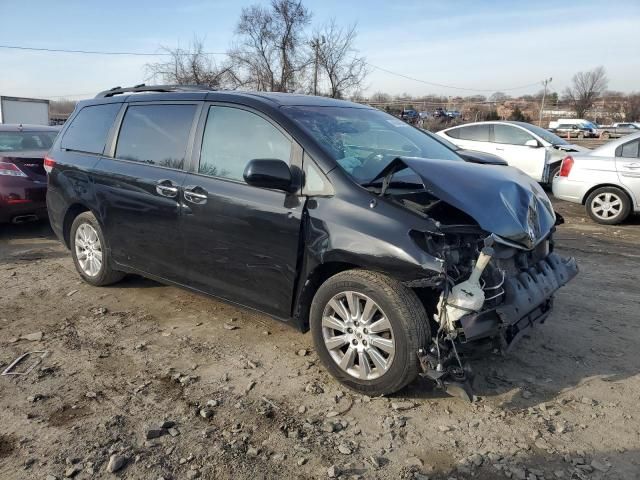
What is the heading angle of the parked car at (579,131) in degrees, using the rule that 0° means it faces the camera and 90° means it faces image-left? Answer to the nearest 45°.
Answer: approximately 270°

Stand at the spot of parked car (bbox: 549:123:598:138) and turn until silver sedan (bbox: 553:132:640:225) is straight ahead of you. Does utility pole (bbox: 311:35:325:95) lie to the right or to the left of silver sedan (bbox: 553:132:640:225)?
right

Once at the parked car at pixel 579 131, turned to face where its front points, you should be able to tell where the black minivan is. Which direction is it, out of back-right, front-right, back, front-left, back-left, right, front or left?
right

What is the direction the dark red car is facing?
away from the camera

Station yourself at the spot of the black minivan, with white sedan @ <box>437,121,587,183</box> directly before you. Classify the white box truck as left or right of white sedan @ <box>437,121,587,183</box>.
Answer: left

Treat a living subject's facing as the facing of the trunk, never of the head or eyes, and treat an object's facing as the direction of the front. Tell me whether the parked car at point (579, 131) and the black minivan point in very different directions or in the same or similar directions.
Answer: same or similar directions

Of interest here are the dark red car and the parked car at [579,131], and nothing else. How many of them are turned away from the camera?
1

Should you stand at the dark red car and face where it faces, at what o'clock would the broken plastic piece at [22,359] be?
The broken plastic piece is roughly at 6 o'clock from the dark red car.

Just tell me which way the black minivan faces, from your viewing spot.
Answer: facing the viewer and to the right of the viewer
